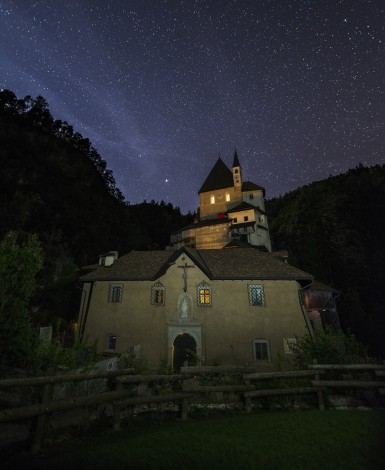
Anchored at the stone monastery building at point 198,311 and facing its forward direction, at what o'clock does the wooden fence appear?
The wooden fence is roughly at 12 o'clock from the stone monastery building.

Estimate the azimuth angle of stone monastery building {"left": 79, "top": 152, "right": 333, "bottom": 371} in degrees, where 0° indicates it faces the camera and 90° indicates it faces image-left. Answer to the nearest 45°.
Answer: approximately 0°

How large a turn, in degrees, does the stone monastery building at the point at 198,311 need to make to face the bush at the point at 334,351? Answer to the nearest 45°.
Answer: approximately 45° to its left

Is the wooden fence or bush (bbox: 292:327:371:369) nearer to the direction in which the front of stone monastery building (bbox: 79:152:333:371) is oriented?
the wooden fence
